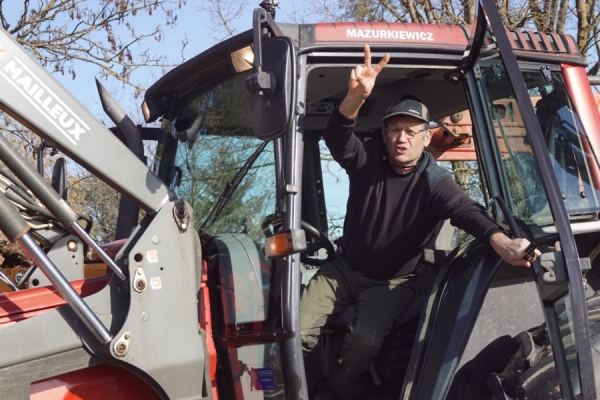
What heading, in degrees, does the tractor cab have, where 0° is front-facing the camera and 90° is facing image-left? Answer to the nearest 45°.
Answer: approximately 45°
